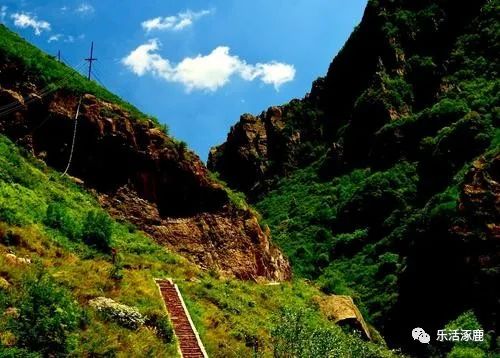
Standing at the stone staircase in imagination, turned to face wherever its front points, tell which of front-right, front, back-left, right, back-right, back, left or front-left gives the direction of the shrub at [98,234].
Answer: back-right

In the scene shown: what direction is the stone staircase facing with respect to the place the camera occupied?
facing the viewer
